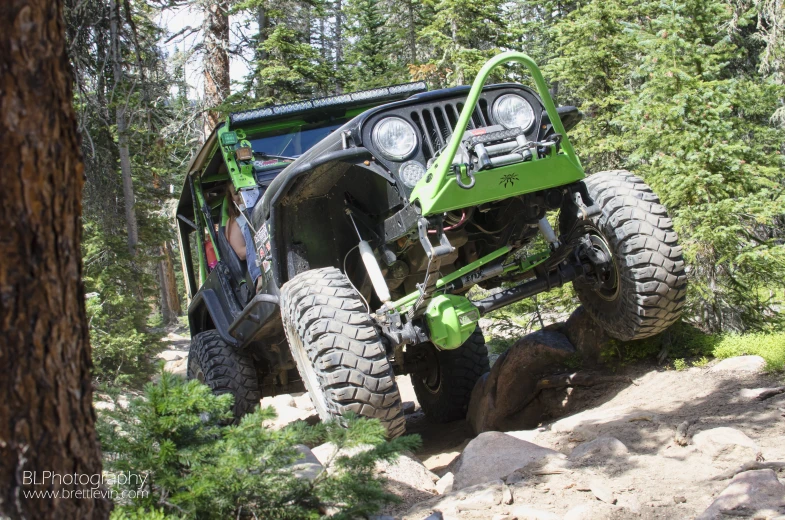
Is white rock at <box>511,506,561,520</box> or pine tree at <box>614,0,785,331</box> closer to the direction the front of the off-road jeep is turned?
the white rock

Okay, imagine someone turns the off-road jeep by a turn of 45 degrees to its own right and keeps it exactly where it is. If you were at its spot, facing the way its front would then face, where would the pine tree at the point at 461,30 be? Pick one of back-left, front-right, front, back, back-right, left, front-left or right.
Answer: back

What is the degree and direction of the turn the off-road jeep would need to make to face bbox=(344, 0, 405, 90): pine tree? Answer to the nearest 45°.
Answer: approximately 135° to its left

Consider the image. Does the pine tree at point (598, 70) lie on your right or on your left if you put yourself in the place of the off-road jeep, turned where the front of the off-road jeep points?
on your left

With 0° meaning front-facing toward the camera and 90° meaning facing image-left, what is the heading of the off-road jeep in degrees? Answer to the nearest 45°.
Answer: approximately 315°

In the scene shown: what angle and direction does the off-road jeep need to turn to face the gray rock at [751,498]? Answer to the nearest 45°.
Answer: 0° — it already faces it

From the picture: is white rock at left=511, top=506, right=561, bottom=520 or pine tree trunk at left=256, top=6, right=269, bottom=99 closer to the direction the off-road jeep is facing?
the white rock
